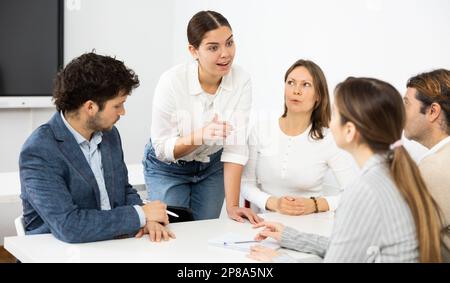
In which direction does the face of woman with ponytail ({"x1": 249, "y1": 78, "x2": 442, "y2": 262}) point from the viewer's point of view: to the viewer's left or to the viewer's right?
to the viewer's left

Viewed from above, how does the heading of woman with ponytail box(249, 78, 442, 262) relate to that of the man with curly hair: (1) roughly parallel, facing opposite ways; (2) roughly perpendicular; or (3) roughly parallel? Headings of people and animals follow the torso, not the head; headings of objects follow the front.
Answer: roughly parallel, facing opposite ways

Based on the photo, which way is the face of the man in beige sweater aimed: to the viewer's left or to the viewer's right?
to the viewer's left

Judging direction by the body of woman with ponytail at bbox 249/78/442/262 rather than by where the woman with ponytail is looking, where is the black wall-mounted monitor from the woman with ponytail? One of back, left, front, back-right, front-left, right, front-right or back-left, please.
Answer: front

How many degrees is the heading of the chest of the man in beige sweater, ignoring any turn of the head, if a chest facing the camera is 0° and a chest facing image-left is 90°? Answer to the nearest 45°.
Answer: approximately 90°

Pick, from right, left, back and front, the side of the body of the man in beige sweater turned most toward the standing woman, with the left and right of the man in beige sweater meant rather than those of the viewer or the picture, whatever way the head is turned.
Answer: front

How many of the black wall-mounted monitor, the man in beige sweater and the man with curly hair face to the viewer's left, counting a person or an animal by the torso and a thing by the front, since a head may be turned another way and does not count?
1

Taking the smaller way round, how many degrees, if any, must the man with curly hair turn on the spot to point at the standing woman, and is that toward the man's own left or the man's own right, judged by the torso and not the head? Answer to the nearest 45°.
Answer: approximately 90° to the man's own left

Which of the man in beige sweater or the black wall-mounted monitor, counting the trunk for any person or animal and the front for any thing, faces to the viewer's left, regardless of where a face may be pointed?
the man in beige sweater

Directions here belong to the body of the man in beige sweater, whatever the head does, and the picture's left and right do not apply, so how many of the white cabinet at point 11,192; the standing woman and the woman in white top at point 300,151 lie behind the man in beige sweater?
0

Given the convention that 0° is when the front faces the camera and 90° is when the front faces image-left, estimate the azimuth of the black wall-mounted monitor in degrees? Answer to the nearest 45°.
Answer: approximately 0°

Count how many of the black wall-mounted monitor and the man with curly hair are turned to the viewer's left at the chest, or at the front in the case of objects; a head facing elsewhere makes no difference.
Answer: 0

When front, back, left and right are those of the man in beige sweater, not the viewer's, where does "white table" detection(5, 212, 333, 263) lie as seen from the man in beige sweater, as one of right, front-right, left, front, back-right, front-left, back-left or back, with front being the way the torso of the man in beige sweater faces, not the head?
front-left

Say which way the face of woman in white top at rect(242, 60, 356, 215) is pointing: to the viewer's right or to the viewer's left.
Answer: to the viewer's left

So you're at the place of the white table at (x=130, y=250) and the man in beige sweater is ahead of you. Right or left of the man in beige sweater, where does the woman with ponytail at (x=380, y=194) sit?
right

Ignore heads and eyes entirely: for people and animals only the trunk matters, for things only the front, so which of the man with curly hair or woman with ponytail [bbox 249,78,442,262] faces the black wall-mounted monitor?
the woman with ponytail

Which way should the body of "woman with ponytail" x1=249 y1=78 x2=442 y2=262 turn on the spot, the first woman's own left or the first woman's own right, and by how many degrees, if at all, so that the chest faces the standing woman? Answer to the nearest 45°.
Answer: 0° — they already face them

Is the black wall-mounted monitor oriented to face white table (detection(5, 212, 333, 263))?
yes

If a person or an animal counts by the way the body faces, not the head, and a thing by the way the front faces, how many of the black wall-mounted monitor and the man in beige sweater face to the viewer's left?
1
